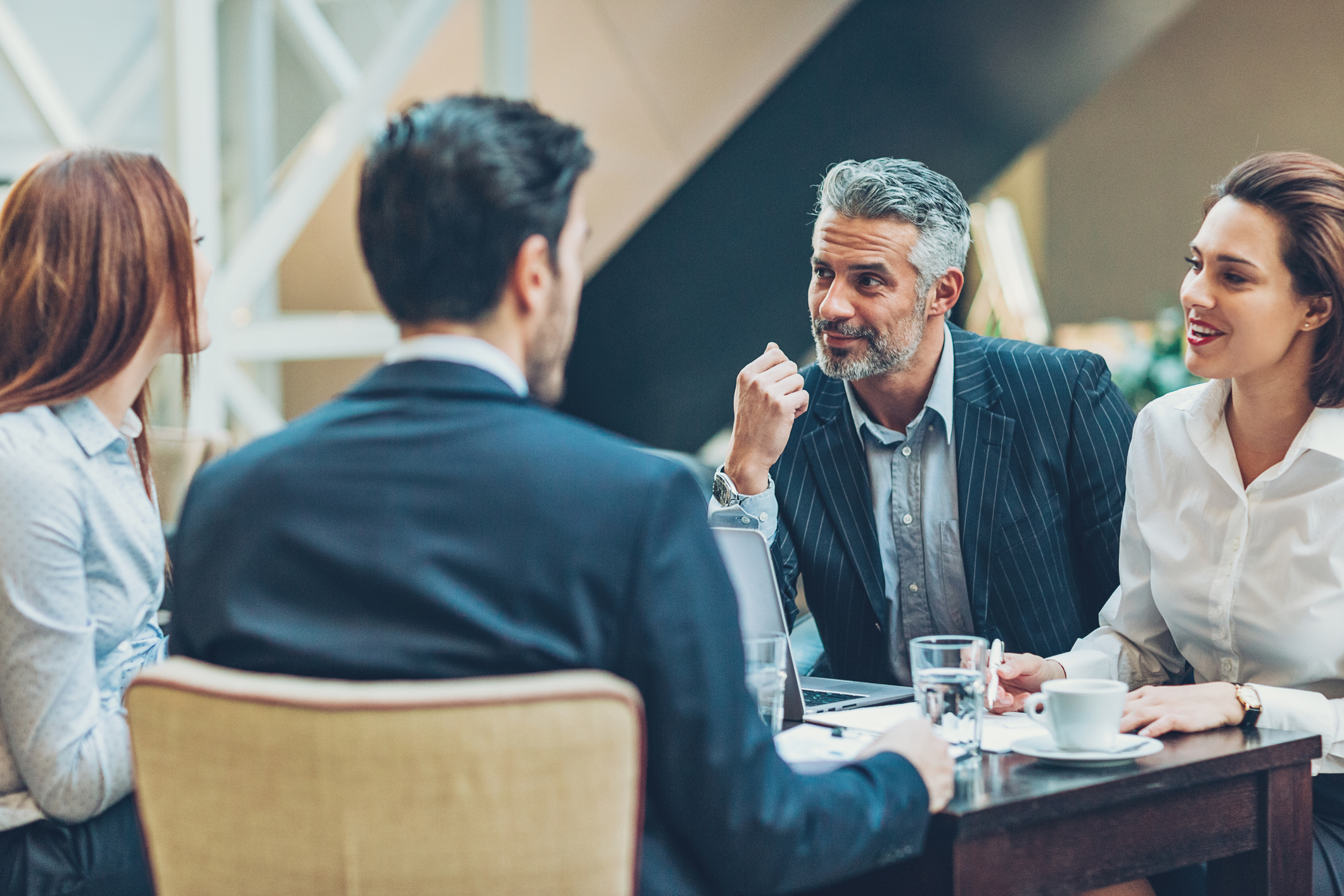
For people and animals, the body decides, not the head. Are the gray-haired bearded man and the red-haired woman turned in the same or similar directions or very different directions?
very different directions

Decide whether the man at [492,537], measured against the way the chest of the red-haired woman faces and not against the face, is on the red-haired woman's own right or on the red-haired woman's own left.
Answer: on the red-haired woman's own right

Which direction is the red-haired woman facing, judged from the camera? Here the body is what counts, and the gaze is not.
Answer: to the viewer's right

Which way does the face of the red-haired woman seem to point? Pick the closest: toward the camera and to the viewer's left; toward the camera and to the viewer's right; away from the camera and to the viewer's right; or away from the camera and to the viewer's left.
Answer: away from the camera and to the viewer's right

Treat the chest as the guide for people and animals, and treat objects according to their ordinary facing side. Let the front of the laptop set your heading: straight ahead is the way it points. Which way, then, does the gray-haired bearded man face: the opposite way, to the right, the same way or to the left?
the opposite way

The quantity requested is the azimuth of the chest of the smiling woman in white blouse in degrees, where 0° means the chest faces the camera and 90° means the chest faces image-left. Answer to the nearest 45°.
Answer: approximately 45°

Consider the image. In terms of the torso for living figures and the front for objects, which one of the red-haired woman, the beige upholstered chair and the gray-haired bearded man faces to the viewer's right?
the red-haired woman

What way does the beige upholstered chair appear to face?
away from the camera

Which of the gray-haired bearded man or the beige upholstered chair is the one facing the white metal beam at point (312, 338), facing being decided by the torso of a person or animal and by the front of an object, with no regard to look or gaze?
the beige upholstered chair
